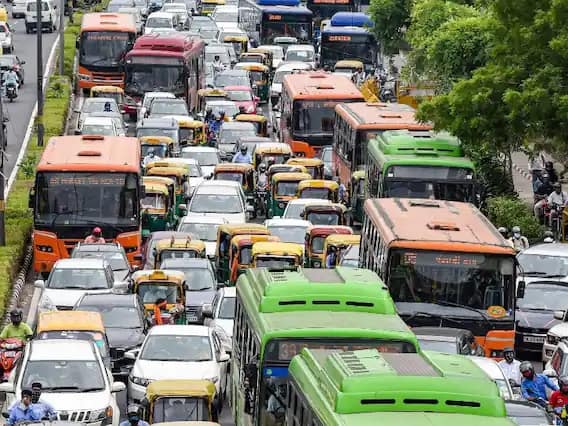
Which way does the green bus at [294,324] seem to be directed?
toward the camera

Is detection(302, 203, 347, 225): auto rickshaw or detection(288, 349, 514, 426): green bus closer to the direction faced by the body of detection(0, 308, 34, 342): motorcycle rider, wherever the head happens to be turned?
the green bus

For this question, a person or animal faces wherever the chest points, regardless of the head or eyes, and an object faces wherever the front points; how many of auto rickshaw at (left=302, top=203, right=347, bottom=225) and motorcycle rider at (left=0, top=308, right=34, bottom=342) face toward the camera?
2

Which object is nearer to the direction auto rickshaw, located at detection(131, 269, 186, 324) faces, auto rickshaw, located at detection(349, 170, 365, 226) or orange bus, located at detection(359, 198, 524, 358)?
the orange bus

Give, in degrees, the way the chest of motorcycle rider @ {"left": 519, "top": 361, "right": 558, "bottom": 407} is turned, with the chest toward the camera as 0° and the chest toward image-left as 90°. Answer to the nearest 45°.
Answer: approximately 315°

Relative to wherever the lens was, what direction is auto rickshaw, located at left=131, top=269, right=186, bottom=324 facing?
facing the viewer

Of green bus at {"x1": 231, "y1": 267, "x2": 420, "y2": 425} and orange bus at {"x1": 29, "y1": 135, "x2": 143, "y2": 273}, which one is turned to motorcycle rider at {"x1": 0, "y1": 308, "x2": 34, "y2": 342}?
the orange bus

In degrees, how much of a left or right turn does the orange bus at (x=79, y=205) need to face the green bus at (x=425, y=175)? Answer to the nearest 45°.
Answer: approximately 90° to its left

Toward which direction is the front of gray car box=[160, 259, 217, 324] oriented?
toward the camera

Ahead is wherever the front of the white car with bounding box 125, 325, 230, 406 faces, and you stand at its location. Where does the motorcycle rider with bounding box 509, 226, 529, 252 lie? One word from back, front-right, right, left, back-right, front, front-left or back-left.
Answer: back-left

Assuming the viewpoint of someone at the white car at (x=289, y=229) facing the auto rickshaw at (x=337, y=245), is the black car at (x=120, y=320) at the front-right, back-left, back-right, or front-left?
front-right

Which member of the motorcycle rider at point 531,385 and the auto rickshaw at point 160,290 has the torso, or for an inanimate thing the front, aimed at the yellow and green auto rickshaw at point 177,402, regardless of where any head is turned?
the auto rickshaw

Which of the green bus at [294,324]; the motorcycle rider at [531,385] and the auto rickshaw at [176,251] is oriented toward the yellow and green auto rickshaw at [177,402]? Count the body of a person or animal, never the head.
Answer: the auto rickshaw

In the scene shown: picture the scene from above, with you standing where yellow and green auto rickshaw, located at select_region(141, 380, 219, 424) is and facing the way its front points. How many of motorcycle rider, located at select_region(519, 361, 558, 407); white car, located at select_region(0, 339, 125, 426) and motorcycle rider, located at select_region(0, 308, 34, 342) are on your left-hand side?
1
